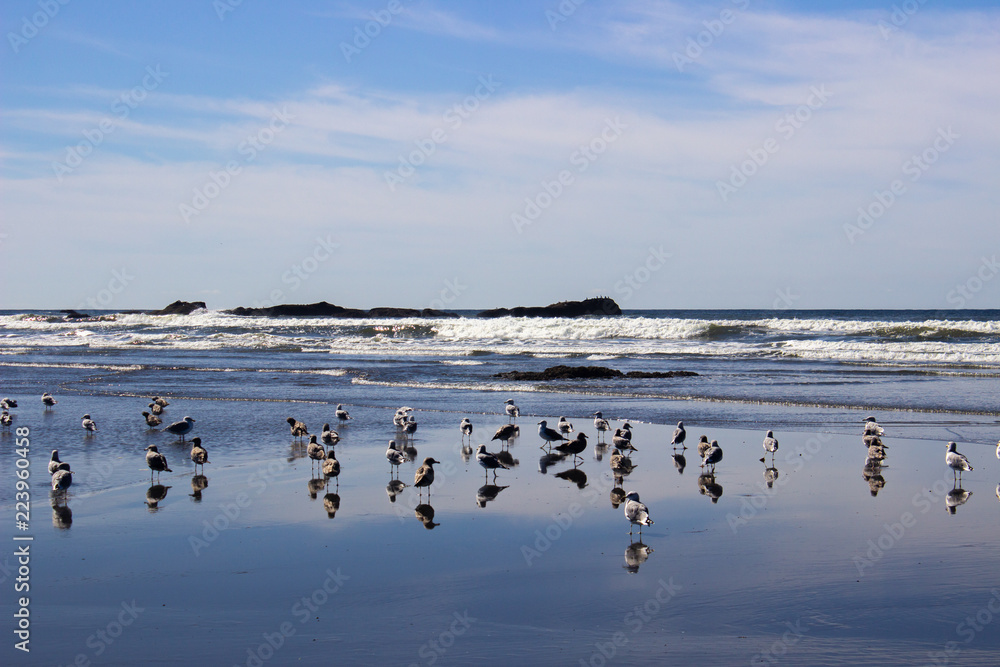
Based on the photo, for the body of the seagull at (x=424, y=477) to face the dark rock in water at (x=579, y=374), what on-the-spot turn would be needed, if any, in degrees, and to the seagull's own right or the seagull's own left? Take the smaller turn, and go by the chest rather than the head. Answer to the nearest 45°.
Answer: approximately 90° to the seagull's own left

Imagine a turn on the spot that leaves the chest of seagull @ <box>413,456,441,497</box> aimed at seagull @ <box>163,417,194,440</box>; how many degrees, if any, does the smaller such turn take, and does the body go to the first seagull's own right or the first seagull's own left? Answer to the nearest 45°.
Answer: approximately 135° to the first seagull's own left

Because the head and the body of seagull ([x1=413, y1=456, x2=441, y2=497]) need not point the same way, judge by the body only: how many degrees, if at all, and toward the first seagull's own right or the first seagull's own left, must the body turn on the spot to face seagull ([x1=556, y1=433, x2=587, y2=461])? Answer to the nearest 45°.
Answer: approximately 45° to the first seagull's own left

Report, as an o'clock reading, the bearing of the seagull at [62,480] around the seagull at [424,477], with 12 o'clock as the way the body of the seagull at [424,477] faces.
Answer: the seagull at [62,480] is roughly at 6 o'clock from the seagull at [424,477].

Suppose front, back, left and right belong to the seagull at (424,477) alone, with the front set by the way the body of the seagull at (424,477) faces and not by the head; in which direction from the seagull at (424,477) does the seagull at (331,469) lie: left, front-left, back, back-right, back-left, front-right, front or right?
back-left

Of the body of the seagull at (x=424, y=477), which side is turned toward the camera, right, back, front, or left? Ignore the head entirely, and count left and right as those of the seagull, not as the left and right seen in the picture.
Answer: right
